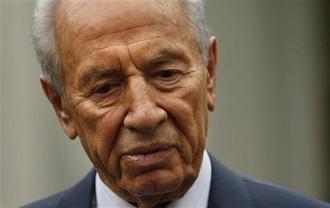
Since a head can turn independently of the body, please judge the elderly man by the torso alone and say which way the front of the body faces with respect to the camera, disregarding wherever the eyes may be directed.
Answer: toward the camera
